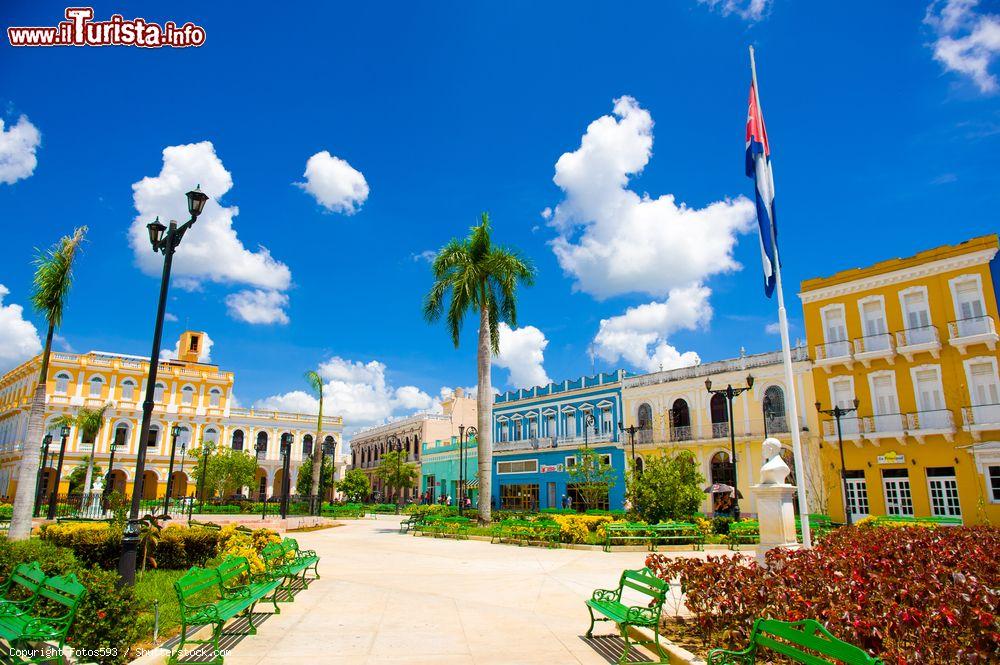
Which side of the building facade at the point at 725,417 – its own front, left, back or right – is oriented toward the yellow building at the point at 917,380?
left

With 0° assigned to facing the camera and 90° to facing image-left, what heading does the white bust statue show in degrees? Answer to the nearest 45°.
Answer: approximately 45°

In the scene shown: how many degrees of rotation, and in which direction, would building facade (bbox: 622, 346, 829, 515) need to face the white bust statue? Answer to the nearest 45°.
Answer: approximately 45° to its left

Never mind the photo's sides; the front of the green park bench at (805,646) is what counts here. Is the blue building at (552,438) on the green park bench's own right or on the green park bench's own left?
on the green park bench's own right

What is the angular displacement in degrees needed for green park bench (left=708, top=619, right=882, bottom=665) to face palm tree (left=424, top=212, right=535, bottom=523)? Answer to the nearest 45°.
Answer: approximately 90° to its right

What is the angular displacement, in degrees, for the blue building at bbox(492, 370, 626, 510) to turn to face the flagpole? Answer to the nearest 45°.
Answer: approximately 45° to its left

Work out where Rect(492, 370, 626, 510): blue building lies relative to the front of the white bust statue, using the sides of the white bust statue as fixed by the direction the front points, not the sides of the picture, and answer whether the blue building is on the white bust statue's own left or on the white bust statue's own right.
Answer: on the white bust statue's own right
